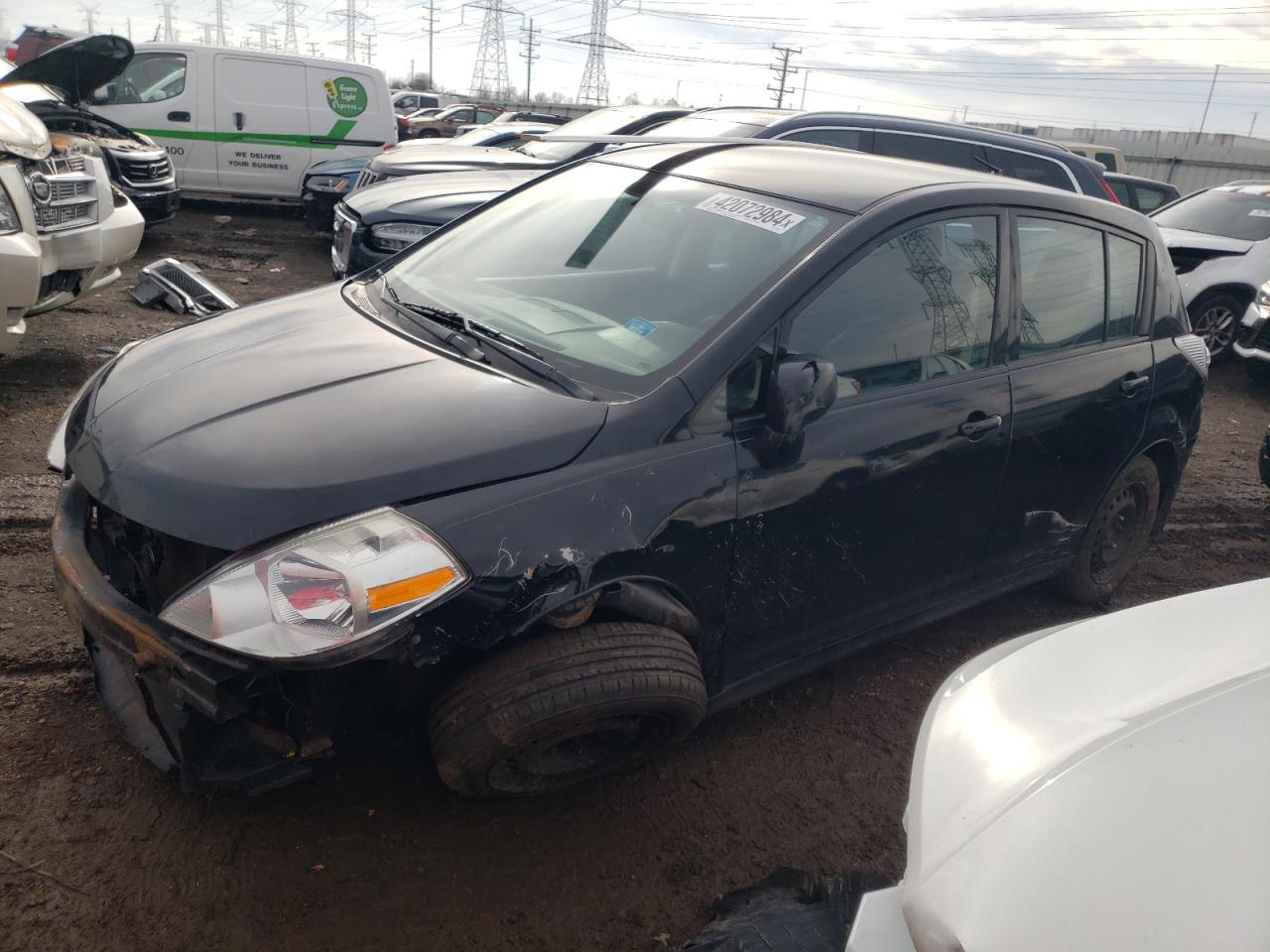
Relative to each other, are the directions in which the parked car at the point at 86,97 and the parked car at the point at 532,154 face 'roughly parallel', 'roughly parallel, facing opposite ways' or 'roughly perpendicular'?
roughly perpendicular

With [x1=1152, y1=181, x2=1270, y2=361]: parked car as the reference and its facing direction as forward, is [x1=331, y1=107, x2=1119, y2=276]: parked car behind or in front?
in front

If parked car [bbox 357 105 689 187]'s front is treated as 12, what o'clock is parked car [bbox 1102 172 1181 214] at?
parked car [bbox 1102 172 1181 214] is roughly at 7 o'clock from parked car [bbox 357 105 689 187].

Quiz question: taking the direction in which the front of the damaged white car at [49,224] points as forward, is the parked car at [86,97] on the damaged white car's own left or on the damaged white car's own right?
on the damaged white car's own left

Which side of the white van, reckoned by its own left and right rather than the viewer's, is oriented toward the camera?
left

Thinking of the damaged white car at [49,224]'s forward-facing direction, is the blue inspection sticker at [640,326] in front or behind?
in front

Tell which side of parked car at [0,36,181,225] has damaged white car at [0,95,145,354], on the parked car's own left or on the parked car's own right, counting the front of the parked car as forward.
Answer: on the parked car's own right

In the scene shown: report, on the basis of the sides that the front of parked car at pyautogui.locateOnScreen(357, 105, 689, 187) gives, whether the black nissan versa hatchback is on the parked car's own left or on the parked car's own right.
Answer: on the parked car's own left

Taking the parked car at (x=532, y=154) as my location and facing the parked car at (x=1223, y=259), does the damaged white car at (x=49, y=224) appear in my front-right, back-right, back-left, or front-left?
back-right

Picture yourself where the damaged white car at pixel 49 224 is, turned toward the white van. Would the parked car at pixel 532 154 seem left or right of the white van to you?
right

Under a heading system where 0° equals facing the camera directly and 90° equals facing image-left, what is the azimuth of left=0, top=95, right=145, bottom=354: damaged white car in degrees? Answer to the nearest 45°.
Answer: approximately 315°

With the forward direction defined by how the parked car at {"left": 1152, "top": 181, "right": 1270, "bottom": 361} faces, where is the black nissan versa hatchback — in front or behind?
in front

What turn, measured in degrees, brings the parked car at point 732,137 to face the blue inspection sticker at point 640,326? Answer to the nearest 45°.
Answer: approximately 45° to its left

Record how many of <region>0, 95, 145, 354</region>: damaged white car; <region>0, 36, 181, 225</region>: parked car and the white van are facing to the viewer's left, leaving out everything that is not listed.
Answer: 1
